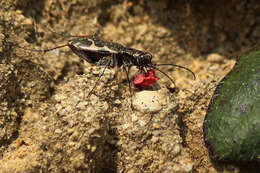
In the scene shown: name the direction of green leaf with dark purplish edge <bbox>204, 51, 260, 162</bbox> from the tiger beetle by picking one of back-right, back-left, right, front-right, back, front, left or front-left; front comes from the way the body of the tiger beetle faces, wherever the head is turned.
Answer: front-right

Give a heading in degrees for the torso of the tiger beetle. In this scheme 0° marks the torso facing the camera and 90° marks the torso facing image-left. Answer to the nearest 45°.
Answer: approximately 270°
